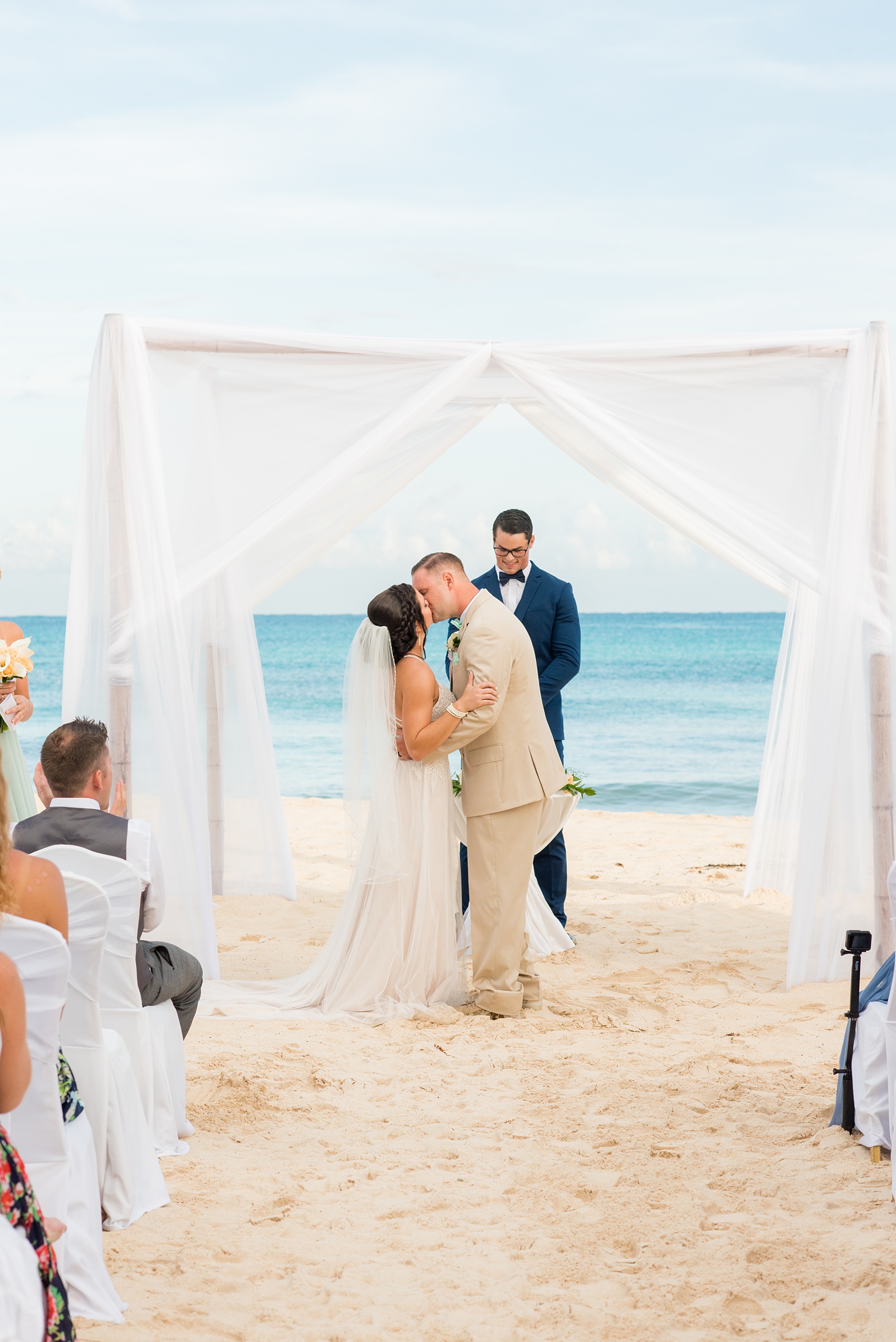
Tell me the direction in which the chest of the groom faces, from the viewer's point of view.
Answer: to the viewer's left

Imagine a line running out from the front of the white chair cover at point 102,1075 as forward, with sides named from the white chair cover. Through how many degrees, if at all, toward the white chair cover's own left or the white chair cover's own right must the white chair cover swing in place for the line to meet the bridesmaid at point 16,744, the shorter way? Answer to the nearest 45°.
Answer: approximately 45° to the white chair cover's own left

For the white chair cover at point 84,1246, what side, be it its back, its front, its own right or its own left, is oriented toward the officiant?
front

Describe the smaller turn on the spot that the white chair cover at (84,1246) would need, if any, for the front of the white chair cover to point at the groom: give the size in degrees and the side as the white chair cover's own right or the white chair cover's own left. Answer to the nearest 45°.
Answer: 0° — it already faces them

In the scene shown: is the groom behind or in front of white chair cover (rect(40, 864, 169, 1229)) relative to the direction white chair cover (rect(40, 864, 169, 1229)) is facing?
in front

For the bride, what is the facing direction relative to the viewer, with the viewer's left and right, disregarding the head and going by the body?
facing to the right of the viewer

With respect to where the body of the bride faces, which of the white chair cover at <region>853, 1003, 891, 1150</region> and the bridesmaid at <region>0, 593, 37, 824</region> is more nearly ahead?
the white chair cover

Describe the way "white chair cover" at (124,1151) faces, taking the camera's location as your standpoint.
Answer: facing away from the viewer and to the right of the viewer

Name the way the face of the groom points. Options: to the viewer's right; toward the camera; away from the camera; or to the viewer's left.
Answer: to the viewer's left

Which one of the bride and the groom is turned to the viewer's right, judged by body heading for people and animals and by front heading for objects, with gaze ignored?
the bride

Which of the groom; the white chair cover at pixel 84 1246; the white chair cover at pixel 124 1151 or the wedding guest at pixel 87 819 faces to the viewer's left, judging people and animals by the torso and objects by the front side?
the groom

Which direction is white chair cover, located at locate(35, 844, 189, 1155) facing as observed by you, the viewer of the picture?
facing away from the viewer and to the right of the viewer

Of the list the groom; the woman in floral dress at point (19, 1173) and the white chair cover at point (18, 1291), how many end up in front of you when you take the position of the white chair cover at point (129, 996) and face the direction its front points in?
1

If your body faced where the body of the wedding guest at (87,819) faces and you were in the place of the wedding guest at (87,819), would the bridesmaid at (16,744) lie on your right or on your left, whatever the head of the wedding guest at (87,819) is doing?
on your left

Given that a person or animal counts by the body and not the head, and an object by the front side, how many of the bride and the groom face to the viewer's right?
1
